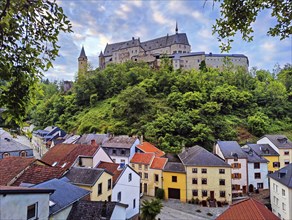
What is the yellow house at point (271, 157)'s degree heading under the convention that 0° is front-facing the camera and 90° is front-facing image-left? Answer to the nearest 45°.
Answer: approximately 0°

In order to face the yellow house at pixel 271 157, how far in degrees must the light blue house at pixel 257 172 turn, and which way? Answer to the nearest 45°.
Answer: approximately 135° to its left

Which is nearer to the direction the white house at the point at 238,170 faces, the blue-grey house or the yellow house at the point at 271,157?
the blue-grey house

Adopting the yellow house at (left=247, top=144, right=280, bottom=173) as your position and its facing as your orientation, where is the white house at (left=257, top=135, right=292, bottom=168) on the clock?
The white house is roughly at 8 o'clock from the yellow house.

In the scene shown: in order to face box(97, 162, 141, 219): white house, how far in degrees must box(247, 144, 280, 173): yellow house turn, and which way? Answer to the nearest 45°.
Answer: approximately 45° to its right

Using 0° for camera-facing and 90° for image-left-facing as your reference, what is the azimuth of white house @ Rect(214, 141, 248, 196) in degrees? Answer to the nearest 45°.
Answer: approximately 0°

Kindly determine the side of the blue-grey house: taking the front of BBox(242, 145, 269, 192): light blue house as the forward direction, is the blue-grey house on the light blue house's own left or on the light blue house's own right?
on the light blue house's own right

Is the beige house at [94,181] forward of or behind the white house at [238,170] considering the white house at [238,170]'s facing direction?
forward
